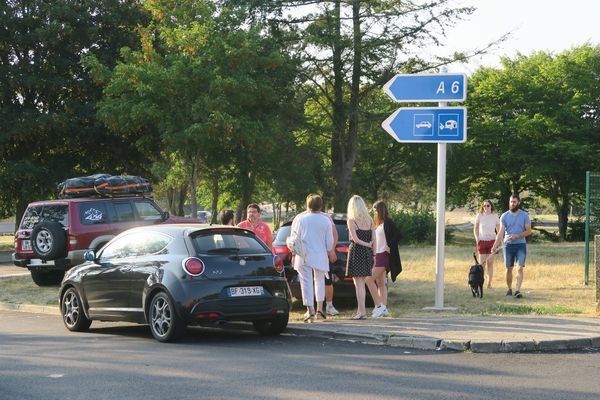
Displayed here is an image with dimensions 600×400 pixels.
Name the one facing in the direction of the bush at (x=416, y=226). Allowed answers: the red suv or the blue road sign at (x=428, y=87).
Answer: the red suv

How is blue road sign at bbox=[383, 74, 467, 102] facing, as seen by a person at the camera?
facing the viewer

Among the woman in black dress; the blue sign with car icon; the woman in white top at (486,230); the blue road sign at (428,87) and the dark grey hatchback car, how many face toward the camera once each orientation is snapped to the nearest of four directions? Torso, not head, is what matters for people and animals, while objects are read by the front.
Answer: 3

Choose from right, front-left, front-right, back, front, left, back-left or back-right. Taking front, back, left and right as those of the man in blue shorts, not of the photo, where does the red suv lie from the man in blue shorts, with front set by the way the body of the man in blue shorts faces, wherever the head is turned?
right

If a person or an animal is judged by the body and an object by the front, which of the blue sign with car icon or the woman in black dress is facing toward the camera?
the blue sign with car icon

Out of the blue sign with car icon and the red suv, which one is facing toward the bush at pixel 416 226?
the red suv

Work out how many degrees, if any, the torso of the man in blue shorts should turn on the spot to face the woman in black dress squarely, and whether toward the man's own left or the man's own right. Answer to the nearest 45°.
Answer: approximately 45° to the man's own right

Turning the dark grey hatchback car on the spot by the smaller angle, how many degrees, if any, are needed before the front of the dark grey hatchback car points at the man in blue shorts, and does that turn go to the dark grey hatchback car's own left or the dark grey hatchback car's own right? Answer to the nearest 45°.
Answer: approximately 90° to the dark grey hatchback car's own right

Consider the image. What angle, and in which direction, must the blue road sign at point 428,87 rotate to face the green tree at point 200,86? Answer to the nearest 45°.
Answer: approximately 135° to its right

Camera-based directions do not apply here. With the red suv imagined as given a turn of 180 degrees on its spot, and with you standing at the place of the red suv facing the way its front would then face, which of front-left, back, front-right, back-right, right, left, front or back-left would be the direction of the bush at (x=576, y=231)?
back

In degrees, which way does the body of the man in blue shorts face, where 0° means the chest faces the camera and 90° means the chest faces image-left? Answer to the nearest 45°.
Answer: approximately 0°

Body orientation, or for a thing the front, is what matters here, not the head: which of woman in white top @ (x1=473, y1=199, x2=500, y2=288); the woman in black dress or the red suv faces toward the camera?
the woman in white top

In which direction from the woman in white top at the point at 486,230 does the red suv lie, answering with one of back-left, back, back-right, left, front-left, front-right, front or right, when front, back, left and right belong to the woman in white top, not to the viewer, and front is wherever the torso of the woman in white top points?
right

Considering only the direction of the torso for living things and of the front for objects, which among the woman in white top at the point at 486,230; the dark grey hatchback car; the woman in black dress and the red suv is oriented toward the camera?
the woman in white top

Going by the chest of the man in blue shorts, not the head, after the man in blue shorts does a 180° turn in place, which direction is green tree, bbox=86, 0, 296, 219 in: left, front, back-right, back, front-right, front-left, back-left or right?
front-left

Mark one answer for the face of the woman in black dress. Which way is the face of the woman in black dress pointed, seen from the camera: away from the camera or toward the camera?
away from the camera

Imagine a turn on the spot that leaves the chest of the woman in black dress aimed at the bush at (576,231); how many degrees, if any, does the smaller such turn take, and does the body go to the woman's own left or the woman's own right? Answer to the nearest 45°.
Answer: approximately 45° to the woman's own right
